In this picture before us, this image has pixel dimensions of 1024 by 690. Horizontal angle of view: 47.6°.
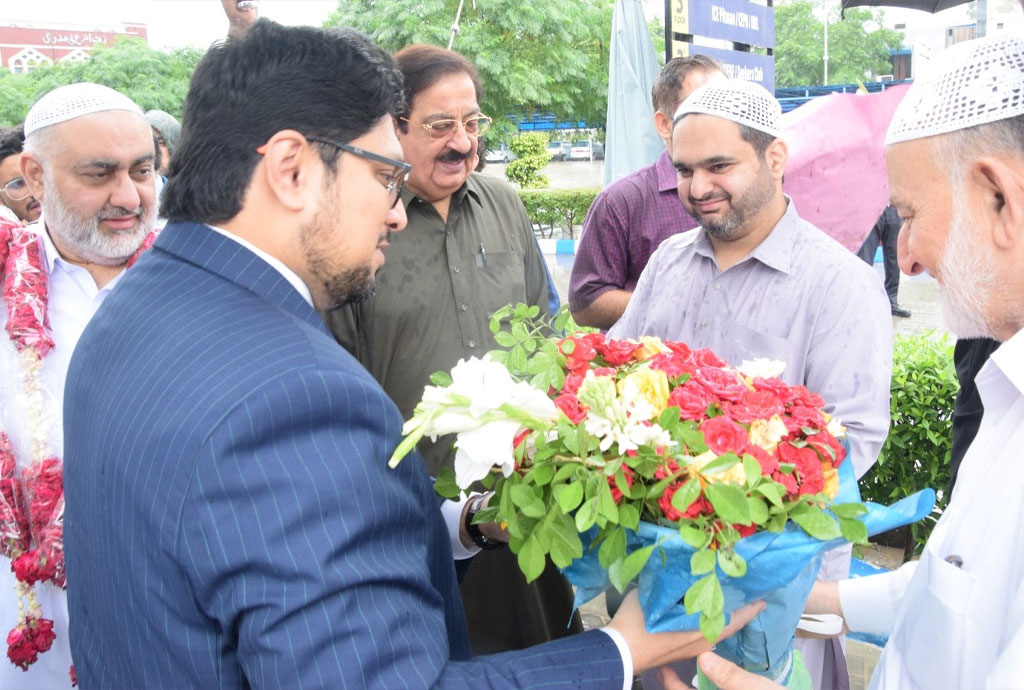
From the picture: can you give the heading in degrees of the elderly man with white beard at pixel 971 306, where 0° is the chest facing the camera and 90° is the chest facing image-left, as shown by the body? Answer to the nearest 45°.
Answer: approximately 90°

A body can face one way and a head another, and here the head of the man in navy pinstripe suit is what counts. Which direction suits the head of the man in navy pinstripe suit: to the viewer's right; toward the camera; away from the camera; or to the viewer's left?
to the viewer's right

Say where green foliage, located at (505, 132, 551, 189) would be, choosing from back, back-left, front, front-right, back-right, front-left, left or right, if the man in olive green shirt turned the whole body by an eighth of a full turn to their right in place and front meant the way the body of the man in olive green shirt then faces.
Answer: back

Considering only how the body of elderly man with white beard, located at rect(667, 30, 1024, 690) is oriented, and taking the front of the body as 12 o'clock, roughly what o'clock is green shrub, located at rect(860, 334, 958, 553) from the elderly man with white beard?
The green shrub is roughly at 3 o'clock from the elderly man with white beard.

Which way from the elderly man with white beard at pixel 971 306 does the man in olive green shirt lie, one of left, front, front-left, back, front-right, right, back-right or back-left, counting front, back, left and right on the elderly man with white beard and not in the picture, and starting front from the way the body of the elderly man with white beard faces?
front-right

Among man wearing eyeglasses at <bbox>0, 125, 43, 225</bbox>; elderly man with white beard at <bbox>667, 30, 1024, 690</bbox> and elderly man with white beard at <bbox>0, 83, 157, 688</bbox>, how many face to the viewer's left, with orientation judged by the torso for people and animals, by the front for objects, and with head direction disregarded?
1

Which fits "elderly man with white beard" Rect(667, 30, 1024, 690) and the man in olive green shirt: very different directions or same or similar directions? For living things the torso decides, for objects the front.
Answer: very different directions

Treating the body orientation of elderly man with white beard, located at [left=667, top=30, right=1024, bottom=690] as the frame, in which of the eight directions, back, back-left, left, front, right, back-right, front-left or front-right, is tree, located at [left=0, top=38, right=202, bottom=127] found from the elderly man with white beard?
front-right

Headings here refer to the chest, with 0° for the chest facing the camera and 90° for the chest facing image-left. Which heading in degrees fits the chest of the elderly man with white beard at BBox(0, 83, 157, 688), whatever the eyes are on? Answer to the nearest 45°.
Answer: approximately 315°
